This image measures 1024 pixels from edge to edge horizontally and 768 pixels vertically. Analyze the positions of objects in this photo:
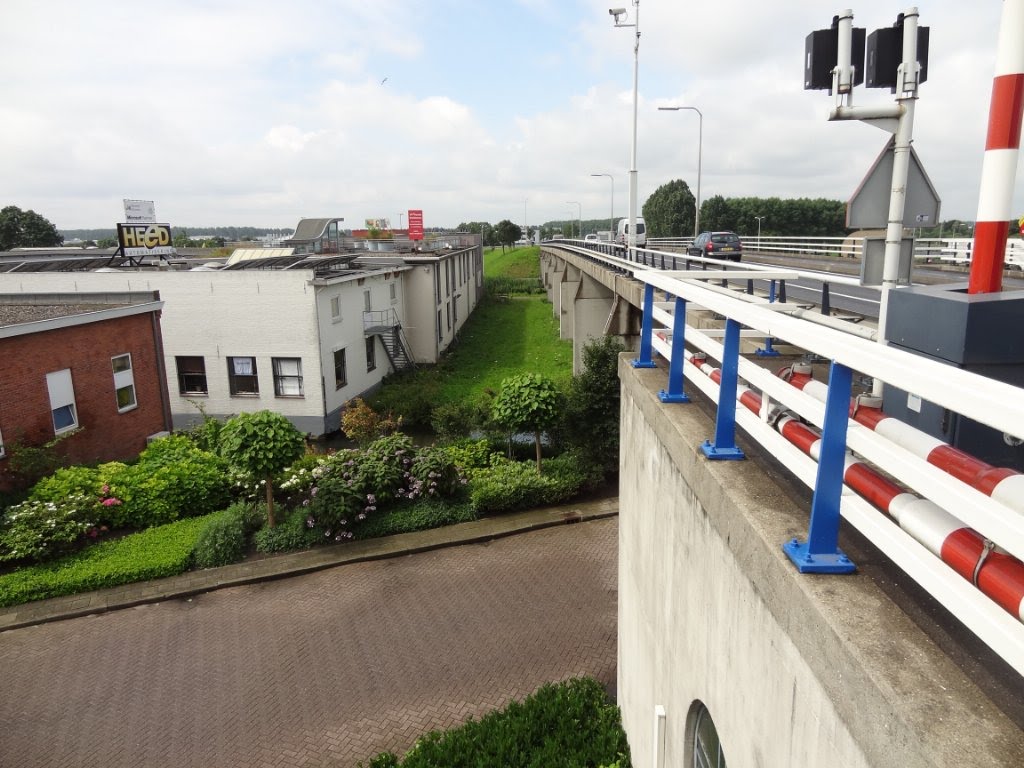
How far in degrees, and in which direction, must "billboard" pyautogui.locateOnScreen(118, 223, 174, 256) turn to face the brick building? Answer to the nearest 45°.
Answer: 0° — it already faces it

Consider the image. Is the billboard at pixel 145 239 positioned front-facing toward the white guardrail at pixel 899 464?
yes

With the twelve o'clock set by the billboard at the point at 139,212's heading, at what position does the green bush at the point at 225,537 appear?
The green bush is roughly at 12 o'clock from the billboard.

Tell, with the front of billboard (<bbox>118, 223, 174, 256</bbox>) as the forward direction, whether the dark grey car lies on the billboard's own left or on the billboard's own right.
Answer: on the billboard's own left

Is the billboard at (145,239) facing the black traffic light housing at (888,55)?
yes

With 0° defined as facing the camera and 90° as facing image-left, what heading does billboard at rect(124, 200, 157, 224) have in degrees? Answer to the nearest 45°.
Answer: approximately 0°

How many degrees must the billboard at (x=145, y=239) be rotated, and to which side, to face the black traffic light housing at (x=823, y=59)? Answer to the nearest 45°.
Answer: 0° — it already faces it

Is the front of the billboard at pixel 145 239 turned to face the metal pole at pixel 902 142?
yes

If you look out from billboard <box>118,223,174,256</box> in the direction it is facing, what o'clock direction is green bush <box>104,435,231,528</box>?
The green bush is roughly at 12 o'clock from the billboard.

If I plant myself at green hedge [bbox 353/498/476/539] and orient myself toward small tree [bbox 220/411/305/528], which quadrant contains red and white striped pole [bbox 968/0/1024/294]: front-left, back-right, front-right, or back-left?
back-left
